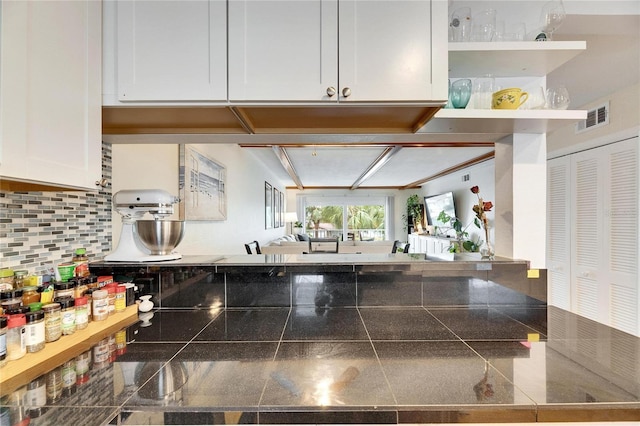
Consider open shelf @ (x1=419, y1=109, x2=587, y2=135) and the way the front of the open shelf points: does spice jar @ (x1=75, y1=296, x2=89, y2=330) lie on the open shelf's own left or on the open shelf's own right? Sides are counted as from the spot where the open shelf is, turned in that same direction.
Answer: on the open shelf's own right

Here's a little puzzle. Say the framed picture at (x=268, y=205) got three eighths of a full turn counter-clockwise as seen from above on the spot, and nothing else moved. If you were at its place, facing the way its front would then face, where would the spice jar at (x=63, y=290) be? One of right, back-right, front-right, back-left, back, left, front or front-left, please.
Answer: back-left

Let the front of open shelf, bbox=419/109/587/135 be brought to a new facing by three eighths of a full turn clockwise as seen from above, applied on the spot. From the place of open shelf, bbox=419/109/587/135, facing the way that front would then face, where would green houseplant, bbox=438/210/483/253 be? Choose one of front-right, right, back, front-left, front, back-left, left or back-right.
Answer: front-right

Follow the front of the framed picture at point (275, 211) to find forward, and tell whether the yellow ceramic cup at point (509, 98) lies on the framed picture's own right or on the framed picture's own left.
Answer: on the framed picture's own right

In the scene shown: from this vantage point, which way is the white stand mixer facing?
to the viewer's right

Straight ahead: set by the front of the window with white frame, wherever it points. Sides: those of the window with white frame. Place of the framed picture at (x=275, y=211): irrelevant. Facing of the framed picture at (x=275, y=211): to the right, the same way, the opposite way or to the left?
to the left

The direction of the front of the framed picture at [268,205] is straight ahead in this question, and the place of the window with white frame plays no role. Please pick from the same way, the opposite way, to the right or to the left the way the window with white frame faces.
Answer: to the right

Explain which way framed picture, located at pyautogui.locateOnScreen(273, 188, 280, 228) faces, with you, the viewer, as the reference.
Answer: facing to the right of the viewer

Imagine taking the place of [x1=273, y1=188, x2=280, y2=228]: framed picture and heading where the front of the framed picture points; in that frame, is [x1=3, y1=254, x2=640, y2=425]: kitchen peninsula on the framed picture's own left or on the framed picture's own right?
on the framed picture's own right

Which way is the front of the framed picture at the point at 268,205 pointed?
to the viewer's right

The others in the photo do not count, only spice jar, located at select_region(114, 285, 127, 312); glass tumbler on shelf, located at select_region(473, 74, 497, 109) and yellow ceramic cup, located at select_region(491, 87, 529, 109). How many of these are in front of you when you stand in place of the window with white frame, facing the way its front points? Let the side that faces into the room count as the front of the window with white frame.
3

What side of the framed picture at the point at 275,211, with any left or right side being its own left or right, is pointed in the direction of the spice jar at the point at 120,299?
right
